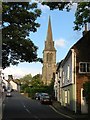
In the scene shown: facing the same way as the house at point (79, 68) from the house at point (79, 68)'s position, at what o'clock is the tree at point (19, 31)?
The tree is roughly at 10 o'clock from the house.

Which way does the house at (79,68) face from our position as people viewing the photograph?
facing to the left of the viewer
